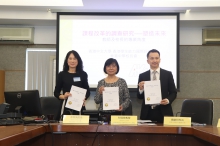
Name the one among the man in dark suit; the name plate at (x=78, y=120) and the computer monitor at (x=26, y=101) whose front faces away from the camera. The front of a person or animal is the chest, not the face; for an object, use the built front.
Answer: the computer monitor

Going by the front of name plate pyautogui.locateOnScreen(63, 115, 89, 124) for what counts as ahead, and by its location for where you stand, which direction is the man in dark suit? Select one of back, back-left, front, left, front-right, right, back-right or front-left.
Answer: back-left

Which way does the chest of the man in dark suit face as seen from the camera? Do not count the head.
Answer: toward the camera

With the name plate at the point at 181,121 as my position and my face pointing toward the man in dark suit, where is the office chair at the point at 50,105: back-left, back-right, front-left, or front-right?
front-left

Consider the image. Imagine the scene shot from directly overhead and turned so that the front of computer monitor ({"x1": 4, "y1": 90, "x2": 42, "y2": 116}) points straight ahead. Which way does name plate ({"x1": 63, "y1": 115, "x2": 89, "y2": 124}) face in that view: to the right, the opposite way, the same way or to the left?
the opposite way

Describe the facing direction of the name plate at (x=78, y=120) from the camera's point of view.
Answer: facing the viewer

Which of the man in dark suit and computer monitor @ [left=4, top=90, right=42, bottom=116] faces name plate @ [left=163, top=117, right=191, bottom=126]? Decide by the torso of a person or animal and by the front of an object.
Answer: the man in dark suit

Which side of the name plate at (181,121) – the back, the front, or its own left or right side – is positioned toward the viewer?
front

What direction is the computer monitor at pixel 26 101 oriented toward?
away from the camera

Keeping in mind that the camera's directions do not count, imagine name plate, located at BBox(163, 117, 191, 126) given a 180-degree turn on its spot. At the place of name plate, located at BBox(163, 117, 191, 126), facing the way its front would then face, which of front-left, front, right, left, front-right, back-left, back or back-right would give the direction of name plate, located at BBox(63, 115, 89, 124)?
left
